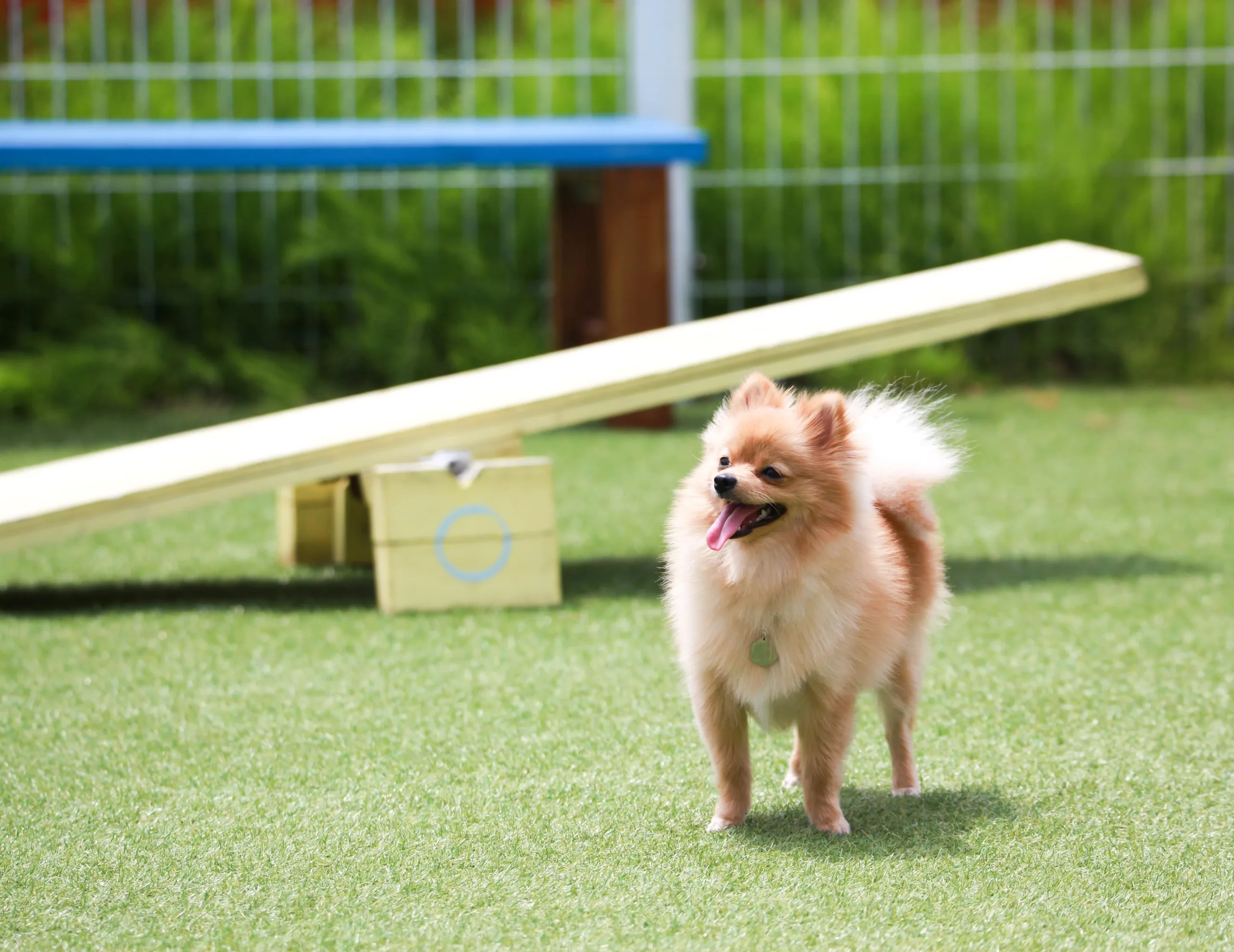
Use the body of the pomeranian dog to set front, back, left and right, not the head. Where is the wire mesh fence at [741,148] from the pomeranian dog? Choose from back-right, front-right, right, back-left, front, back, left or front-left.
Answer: back-right

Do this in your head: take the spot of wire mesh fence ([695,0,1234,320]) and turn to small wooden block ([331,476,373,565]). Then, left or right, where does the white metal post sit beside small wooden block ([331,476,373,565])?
right

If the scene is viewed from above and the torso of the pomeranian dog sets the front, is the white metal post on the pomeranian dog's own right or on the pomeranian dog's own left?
on the pomeranian dog's own right

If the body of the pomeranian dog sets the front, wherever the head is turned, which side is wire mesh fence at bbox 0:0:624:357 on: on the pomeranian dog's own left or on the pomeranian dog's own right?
on the pomeranian dog's own right

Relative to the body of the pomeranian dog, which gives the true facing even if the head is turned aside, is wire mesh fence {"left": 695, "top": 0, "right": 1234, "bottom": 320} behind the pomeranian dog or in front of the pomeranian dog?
behind

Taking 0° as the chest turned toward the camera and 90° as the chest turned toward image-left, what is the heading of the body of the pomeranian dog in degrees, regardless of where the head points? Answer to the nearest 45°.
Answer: approximately 45°

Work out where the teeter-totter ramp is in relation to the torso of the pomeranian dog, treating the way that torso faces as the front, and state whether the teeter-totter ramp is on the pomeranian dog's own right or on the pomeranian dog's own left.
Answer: on the pomeranian dog's own right
